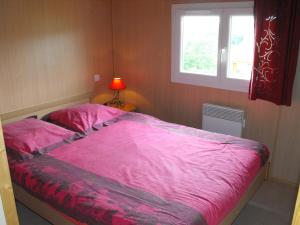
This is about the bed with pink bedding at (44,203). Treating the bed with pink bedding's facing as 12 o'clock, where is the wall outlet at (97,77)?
The wall outlet is roughly at 8 o'clock from the bed with pink bedding.

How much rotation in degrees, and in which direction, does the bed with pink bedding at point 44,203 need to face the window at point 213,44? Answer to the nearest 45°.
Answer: approximately 90° to its left

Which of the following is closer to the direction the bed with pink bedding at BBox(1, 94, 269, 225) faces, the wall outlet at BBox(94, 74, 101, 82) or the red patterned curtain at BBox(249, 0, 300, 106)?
the red patterned curtain

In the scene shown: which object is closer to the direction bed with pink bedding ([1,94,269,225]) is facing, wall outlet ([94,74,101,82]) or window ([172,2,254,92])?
the window

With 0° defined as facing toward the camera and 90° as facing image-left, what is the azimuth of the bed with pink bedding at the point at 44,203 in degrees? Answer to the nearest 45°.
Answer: approximately 315°

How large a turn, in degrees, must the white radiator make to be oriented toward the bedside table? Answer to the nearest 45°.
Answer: approximately 45° to its right

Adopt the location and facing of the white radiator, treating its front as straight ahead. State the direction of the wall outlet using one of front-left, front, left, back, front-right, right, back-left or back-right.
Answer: front-right

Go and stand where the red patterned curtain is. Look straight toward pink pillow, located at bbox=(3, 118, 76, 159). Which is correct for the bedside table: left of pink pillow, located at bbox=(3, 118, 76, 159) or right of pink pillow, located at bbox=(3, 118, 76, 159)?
right

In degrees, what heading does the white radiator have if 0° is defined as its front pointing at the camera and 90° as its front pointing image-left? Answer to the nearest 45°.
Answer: approximately 45°

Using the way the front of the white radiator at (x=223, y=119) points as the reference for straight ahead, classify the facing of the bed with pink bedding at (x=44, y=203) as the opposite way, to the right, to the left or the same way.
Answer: to the left
